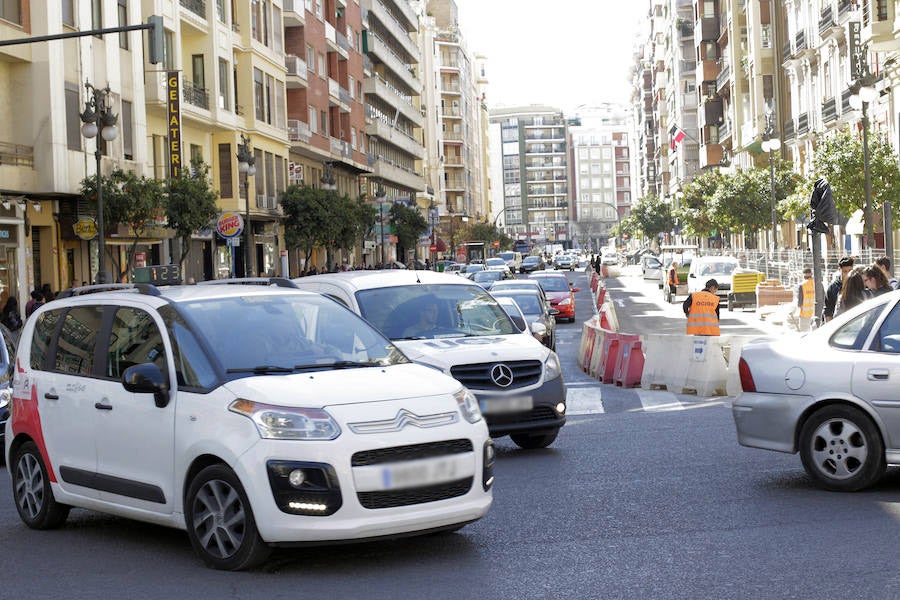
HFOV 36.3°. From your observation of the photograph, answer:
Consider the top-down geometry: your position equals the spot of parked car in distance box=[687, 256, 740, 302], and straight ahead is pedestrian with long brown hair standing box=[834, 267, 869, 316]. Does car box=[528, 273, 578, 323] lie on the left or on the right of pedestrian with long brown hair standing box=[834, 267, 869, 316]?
right

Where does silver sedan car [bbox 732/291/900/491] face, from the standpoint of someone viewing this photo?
facing to the right of the viewer

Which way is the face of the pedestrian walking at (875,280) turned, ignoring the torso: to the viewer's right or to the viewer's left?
to the viewer's left

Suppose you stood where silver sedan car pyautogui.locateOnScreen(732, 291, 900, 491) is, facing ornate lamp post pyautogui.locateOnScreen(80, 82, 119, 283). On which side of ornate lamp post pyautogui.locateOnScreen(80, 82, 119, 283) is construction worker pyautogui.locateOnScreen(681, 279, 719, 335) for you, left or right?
right

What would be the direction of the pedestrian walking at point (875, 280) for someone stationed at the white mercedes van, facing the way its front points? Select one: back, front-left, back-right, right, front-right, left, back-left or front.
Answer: left

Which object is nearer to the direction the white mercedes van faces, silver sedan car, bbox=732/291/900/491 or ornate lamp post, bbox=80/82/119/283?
the silver sedan car

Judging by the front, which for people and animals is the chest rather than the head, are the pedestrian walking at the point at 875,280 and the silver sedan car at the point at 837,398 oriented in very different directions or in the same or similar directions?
very different directions

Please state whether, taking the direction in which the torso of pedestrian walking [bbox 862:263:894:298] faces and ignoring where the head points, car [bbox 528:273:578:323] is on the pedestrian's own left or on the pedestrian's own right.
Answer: on the pedestrian's own right

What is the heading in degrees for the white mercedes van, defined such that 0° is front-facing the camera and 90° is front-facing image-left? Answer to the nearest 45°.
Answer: approximately 315°

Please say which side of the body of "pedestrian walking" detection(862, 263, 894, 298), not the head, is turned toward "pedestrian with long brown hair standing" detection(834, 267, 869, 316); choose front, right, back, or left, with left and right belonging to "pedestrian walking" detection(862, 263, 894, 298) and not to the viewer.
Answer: front
